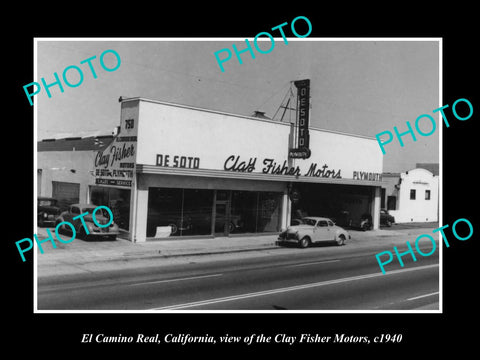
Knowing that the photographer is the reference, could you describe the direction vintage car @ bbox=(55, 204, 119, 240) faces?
facing the viewer and to the right of the viewer

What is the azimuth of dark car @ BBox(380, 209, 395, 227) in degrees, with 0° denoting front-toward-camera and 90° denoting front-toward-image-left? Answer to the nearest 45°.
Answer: approximately 315°

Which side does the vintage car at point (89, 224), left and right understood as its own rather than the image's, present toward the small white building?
left
